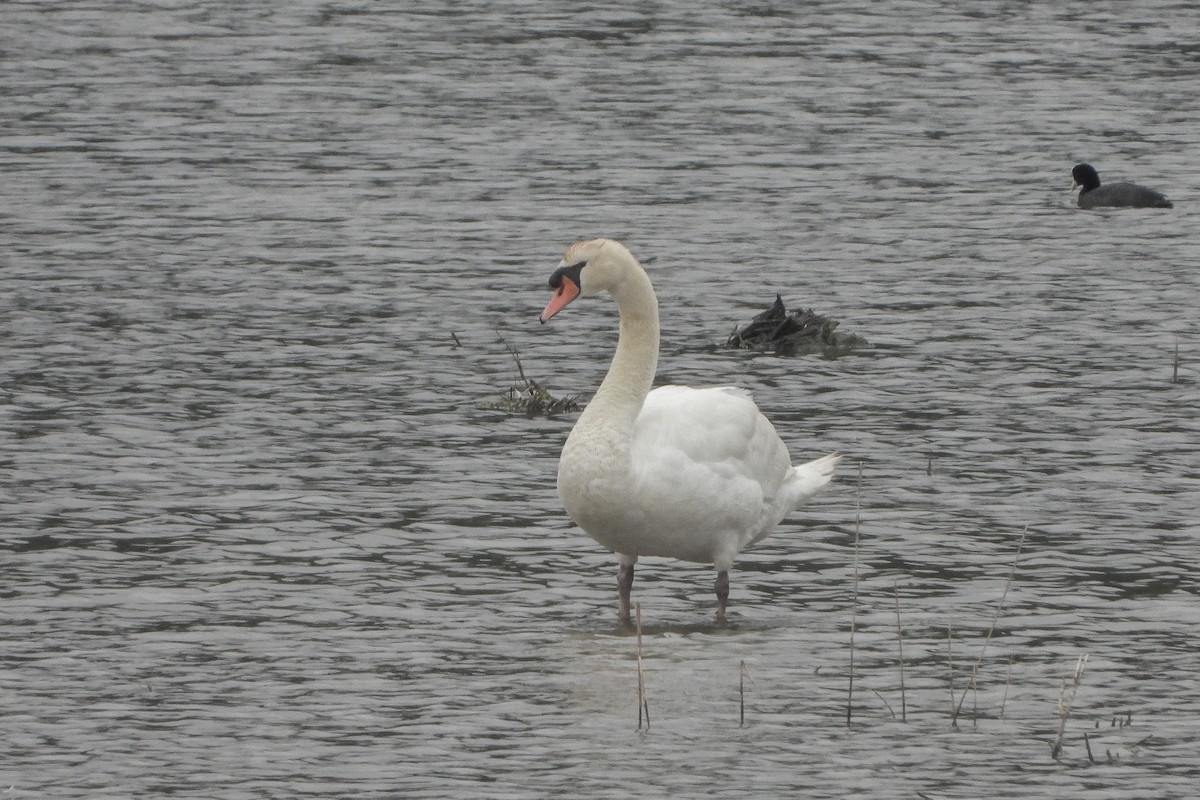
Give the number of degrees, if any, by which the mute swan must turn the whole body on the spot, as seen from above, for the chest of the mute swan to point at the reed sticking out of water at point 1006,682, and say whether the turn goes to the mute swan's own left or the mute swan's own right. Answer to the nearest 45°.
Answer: approximately 90° to the mute swan's own left

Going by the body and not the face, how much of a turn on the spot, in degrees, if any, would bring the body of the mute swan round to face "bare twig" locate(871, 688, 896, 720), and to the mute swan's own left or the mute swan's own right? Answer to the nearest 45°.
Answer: approximately 90° to the mute swan's own left

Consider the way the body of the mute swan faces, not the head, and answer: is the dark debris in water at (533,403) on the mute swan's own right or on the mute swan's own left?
on the mute swan's own right

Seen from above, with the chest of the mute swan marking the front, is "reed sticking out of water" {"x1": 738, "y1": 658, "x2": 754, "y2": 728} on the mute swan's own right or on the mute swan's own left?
on the mute swan's own left

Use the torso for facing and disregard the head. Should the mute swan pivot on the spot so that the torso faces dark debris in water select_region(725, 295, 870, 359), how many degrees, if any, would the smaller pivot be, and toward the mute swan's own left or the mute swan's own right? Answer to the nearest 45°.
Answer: approximately 135° to the mute swan's own right

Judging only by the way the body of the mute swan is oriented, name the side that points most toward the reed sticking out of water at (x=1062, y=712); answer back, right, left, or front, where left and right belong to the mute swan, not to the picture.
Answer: left

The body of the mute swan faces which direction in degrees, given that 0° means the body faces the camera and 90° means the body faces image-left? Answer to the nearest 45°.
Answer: approximately 45°

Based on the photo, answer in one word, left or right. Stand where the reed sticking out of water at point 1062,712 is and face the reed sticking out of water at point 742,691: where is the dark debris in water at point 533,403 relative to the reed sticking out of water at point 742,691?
right

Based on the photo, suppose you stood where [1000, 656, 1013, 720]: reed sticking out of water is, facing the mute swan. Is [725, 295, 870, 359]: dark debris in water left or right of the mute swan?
right
